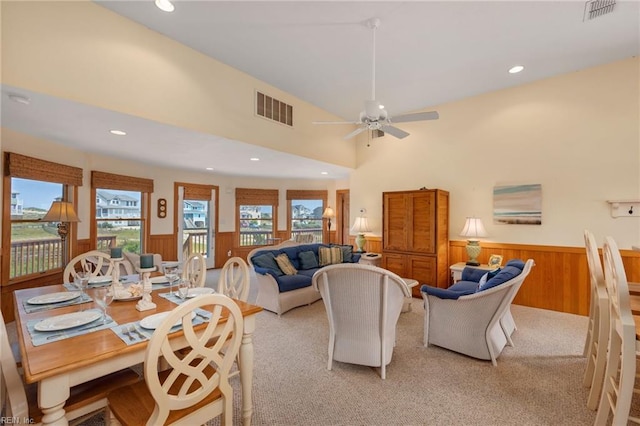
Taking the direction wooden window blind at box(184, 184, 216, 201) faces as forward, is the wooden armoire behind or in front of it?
in front

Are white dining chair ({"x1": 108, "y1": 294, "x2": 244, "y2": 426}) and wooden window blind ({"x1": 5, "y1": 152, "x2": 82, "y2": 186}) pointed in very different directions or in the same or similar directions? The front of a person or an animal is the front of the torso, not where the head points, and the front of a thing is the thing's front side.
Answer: very different directions

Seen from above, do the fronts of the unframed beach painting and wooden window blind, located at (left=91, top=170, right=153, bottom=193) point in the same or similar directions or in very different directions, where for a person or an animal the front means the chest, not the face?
very different directions

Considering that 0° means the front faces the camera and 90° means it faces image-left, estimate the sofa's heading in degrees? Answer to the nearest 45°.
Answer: approximately 315°

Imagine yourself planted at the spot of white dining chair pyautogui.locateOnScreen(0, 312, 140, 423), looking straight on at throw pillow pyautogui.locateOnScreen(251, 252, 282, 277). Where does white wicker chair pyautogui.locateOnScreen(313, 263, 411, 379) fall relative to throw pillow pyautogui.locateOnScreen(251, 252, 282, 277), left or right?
right

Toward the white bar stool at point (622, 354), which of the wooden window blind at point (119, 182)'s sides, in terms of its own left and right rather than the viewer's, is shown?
front

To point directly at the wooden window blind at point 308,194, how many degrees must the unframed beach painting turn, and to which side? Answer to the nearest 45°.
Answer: approximately 45° to its right

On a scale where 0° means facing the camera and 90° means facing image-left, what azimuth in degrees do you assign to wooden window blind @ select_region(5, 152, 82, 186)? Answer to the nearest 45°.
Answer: approximately 315°

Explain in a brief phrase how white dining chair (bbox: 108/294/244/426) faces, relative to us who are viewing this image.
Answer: facing away from the viewer and to the left of the viewer

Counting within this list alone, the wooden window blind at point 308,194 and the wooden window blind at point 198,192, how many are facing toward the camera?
2

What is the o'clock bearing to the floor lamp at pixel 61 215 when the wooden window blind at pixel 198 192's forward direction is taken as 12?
The floor lamp is roughly at 1 o'clock from the wooden window blind.

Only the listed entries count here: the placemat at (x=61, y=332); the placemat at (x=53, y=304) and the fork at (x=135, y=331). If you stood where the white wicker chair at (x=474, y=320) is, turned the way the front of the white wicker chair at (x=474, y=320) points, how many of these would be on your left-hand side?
3

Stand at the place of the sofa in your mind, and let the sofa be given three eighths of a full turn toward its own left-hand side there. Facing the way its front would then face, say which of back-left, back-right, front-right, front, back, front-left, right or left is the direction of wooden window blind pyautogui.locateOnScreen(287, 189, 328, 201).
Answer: front

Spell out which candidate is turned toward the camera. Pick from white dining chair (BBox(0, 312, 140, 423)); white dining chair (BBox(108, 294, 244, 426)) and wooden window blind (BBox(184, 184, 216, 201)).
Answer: the wooden window blind
